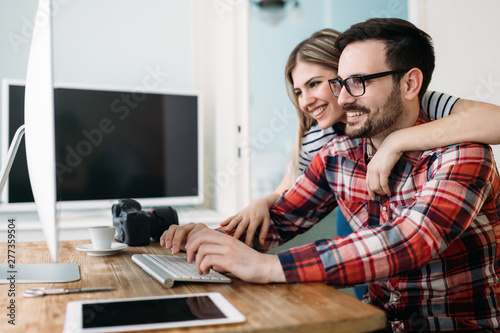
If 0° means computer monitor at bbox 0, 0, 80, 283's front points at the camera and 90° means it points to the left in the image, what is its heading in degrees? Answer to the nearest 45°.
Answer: approximately 270°

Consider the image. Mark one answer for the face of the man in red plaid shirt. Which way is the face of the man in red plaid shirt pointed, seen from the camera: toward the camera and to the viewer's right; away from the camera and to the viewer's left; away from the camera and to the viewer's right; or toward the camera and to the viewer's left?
toward the camera and to the viewer's left

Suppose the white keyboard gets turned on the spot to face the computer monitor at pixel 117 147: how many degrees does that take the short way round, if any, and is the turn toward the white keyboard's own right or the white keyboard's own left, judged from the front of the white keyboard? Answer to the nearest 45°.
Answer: approximately 90° to the white keyboard's own left

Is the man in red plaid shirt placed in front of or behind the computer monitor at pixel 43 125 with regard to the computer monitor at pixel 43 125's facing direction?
in front

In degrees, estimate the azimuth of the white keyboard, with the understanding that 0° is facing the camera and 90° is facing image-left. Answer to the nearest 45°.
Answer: approximately 270°

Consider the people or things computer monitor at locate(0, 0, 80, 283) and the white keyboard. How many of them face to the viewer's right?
2
